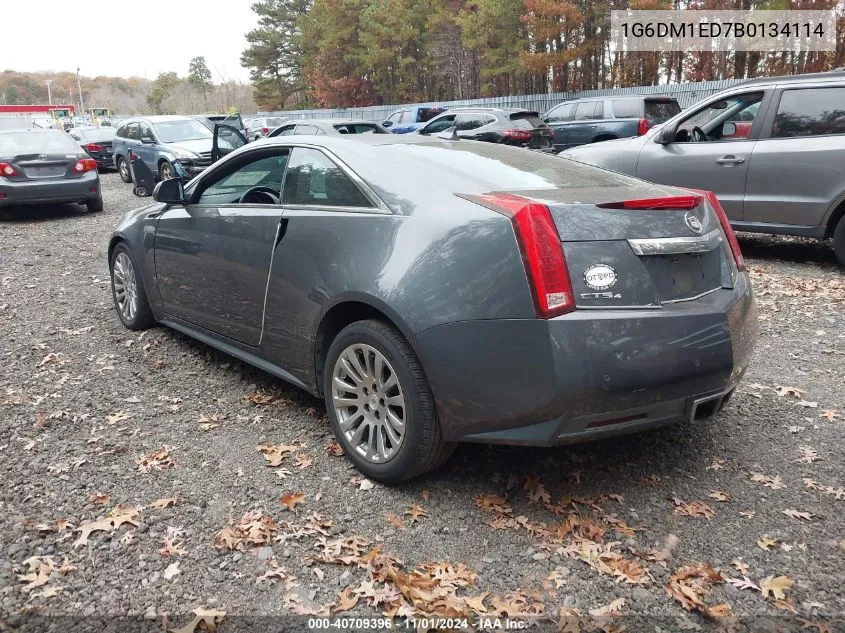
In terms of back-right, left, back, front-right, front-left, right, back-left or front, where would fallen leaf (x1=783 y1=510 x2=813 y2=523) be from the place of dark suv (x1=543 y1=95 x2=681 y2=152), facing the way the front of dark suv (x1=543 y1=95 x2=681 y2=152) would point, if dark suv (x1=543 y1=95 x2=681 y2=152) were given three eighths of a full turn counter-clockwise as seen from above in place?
front

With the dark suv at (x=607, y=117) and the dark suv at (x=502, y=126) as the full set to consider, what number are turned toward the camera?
0

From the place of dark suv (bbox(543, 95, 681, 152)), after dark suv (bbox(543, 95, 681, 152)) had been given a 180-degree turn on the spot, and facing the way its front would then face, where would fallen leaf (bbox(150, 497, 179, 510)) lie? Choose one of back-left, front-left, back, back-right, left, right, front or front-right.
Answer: front-right

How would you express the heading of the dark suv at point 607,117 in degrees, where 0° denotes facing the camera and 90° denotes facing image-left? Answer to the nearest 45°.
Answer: approximately 135°

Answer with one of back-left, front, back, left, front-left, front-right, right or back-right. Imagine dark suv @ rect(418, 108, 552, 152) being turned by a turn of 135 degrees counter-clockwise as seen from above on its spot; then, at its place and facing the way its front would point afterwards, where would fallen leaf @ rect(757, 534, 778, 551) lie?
front

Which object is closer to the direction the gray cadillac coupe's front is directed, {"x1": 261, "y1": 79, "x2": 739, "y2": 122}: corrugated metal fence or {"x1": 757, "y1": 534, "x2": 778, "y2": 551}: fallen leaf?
the corrugated metal fence

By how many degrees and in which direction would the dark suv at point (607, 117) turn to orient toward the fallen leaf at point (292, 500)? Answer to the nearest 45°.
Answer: approximately 135° to its left

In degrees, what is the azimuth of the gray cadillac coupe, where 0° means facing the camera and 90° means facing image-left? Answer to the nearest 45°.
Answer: approximately 135°

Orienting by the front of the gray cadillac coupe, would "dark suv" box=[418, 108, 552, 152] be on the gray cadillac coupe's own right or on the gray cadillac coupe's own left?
on the gray cadillac coupe's own right

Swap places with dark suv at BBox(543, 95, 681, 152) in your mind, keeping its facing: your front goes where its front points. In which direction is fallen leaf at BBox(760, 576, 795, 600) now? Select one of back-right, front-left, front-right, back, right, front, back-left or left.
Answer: back-left

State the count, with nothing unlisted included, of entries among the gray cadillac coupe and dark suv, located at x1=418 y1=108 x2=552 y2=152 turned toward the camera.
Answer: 0

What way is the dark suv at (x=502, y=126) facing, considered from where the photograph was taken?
facing away from the viewer and to the left of the viewer

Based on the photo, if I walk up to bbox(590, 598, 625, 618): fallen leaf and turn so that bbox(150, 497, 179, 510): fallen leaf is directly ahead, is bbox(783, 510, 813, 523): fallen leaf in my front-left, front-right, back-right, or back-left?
back-right
